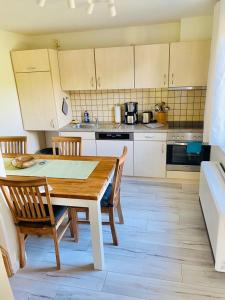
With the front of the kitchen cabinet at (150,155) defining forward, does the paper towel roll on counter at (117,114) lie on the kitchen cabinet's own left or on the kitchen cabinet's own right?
on the kitchen cabinet's own right

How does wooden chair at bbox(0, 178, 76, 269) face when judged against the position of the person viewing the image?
facing away from the viewer and to the right of the viewer

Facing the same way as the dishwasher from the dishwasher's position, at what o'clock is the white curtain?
The white curtain is roughly at 10 o'clock from the dishwasher.

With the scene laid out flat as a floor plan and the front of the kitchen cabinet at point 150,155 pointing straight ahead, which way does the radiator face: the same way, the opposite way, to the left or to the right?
to the right

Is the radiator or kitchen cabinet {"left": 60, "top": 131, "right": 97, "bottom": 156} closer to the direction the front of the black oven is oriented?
the radiator

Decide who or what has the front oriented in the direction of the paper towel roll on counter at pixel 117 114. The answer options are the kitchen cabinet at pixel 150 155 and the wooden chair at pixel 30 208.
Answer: the wooden chair

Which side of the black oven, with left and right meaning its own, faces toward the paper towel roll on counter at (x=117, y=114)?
right

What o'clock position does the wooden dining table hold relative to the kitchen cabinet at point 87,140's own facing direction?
The wooden dining table is roughly at 12 o'clock from the kitchen cabinet.
